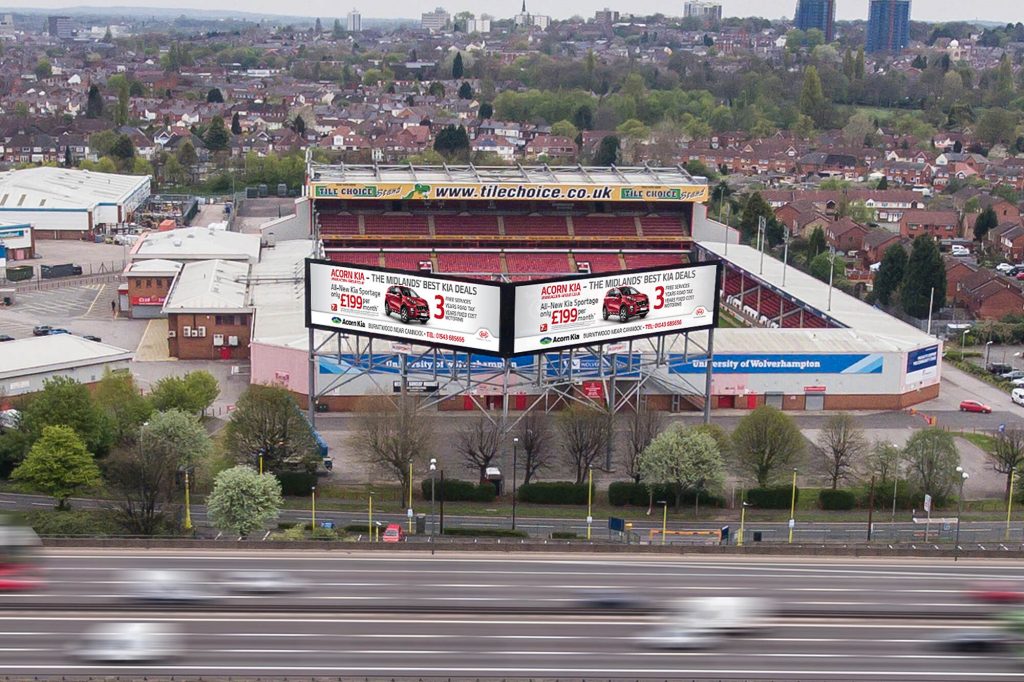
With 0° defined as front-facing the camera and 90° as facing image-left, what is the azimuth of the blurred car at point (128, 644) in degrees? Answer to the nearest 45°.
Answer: approximately 90°

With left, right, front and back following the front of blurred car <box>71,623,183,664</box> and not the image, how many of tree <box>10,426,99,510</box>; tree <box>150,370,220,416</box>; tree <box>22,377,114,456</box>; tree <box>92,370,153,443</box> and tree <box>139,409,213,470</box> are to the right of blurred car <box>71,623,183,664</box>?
5

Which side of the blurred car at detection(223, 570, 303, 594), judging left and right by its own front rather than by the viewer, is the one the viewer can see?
right

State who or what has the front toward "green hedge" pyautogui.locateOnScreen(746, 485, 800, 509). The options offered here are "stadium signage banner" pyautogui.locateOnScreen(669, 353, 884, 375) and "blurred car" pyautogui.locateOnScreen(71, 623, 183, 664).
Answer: the stadium signage banner

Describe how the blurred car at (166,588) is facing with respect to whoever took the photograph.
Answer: facing to the right of the viewer

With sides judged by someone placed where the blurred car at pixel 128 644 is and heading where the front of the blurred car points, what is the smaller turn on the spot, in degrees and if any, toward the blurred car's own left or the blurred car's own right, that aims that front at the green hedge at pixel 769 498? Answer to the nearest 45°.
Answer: approximately 135° to the blurred car's own right

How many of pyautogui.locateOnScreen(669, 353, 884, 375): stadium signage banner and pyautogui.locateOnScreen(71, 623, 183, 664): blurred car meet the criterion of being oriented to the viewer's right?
0

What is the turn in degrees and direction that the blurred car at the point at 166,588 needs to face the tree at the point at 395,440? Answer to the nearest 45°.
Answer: approximately 45° to its left

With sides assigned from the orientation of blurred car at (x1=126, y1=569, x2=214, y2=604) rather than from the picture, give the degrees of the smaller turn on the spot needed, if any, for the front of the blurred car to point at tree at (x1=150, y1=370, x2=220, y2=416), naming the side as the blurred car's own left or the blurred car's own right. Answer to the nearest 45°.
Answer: approximately 90° to the blurred car's own left

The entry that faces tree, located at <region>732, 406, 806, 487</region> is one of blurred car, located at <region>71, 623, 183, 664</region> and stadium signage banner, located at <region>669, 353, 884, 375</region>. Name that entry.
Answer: the stadium signage banner

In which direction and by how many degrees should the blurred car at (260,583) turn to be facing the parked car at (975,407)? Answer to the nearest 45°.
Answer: approximately 45° to its left

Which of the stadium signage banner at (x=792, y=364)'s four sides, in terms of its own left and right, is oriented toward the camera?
front

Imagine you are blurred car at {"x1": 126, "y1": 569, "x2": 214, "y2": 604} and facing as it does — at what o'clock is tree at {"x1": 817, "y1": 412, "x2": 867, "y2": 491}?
The tree is roughly at 11 o'clock from the blurred car.

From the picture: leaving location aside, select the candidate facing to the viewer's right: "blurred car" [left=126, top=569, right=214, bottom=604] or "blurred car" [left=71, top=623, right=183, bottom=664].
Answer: "blurred car" [left=126, top=569, right=214, bottom=604]

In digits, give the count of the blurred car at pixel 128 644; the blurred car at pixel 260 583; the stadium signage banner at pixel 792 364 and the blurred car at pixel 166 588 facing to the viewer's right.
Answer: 2

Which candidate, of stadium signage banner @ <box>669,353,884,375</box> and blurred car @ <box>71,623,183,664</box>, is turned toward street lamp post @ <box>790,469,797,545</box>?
the stadium signage banner

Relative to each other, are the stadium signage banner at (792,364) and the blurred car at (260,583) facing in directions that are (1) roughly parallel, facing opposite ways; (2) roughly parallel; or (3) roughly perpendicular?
roughly perpendicular

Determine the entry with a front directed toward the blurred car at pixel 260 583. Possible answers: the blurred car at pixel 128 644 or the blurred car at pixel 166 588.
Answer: the blurred car at pixel 166 588

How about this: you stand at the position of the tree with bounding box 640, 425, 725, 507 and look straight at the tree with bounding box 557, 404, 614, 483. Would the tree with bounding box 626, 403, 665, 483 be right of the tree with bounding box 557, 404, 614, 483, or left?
right
